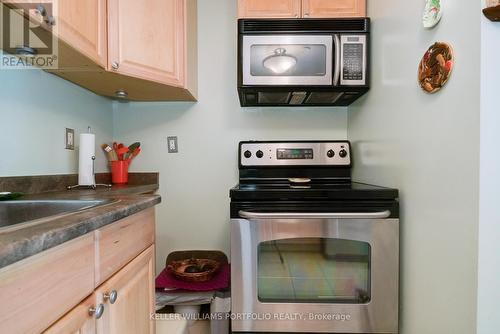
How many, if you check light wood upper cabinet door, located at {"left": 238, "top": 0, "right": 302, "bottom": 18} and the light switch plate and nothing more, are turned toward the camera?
2

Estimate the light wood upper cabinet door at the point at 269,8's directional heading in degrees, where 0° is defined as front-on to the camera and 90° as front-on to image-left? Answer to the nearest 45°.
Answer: approximately 0°

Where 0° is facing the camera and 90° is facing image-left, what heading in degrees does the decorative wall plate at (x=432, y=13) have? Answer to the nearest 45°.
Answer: approximately 45°

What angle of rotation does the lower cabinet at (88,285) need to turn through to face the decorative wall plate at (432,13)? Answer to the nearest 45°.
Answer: approximately 45° to its left

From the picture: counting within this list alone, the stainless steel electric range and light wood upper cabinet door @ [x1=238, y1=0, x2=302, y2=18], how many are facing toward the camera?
2

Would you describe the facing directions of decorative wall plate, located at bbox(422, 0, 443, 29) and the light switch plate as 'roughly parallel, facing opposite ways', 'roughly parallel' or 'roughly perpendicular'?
roughly perpendicular
